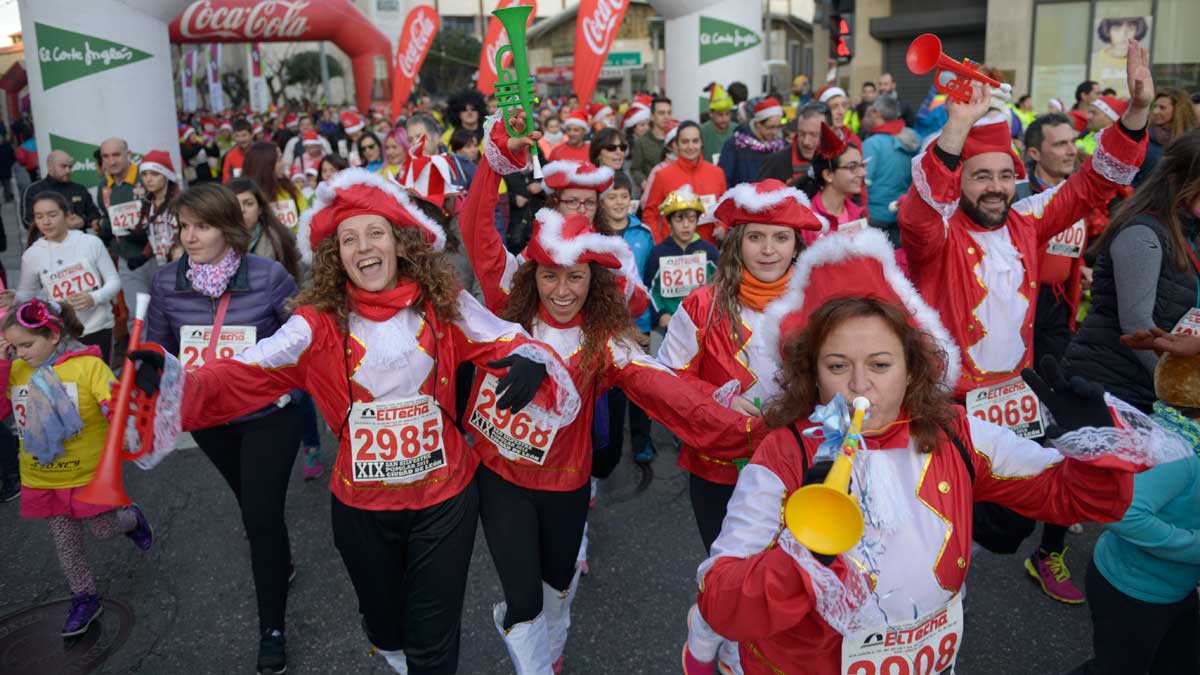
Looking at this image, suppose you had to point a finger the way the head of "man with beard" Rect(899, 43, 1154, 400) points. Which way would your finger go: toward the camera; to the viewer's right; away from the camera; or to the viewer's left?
toward the camera

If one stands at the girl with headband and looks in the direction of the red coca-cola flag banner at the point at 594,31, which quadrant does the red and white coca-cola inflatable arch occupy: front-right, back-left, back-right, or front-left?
front-left

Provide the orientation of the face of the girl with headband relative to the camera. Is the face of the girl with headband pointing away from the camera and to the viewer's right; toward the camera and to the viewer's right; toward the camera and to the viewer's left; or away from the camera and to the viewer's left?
toward the camera and to the viewer's left

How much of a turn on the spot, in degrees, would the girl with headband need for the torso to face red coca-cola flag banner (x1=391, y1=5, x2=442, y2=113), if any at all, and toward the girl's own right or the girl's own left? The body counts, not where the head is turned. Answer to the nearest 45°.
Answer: approximately 180°

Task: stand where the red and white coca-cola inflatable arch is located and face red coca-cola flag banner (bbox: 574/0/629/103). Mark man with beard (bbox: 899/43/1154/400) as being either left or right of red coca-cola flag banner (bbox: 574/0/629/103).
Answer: right

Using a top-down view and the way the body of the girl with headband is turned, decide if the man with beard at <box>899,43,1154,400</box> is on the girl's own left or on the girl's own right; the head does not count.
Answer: on the girl's own left

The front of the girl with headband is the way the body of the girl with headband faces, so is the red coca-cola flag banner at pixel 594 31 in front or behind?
behind

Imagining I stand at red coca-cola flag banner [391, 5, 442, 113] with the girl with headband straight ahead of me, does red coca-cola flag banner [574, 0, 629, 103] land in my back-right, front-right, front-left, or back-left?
front-left

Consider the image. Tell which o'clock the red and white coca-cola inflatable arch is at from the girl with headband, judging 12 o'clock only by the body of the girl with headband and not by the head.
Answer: The red and white coca-cola inflatable arch is roughly at 5 o'clock from the girl with headband.

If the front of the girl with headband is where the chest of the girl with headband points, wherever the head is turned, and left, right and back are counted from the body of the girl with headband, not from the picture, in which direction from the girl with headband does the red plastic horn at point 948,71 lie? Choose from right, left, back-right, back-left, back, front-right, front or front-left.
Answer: left
